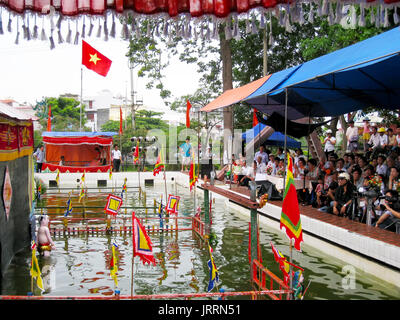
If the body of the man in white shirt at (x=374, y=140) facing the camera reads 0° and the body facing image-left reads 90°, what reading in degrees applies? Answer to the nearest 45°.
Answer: approximately 45°

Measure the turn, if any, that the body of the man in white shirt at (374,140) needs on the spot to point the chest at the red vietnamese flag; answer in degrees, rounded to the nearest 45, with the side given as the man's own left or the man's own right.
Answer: approximately 45° to the man's own right

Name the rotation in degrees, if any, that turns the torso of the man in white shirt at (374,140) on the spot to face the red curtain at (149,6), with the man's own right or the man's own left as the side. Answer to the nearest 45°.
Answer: approximately 45° to the man's own left

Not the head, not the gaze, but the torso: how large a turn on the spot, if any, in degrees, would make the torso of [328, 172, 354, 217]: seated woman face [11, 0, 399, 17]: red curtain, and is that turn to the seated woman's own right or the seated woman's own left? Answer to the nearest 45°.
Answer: approximately 45° to the seated woman's own left
